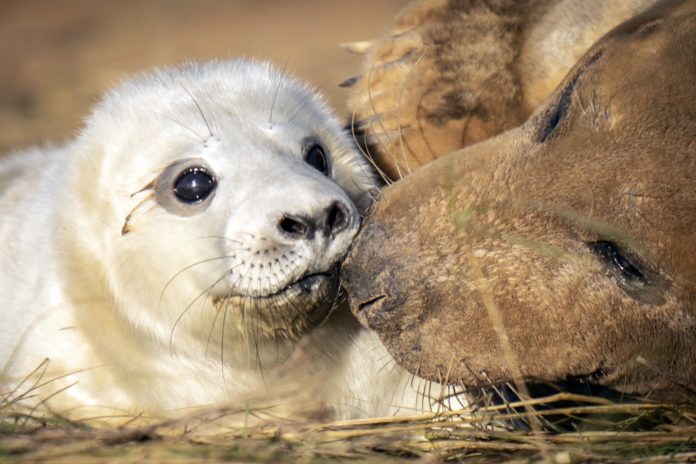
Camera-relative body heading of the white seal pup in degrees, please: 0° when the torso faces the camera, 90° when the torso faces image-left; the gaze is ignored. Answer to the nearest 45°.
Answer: approximately 315°
